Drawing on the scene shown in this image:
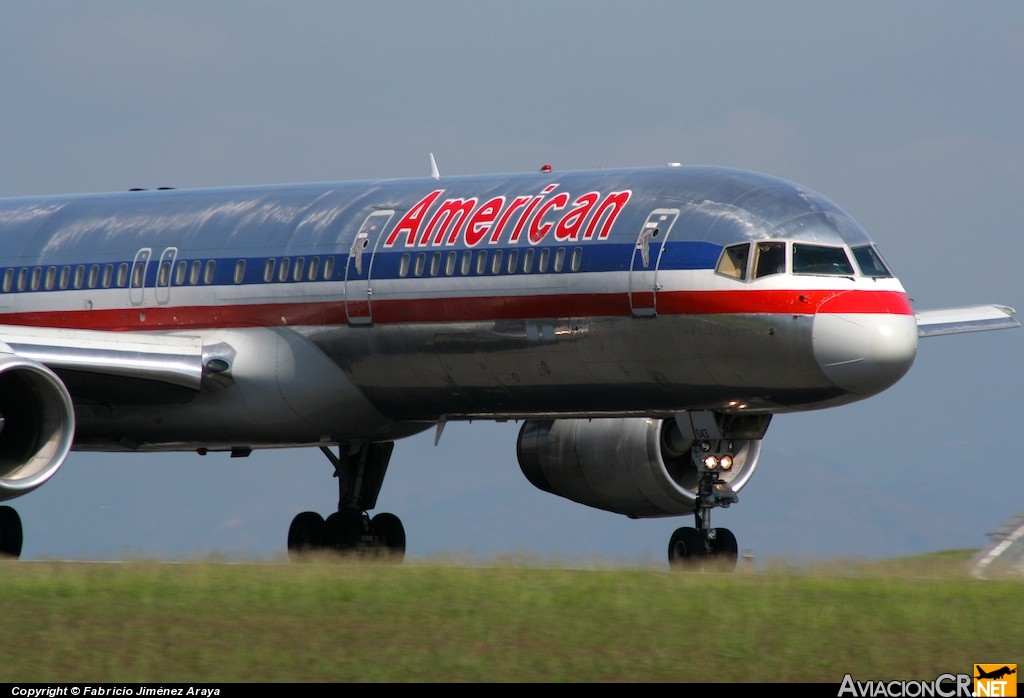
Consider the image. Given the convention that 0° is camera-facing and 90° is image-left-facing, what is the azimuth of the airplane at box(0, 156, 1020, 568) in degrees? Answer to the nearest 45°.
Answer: approximately 315°
